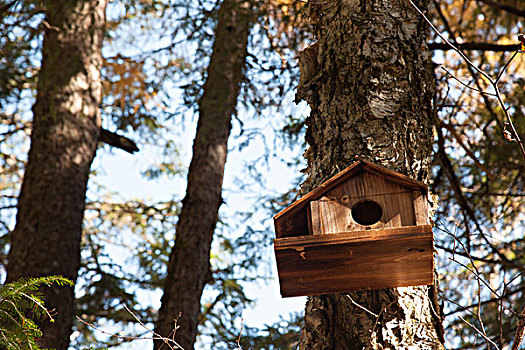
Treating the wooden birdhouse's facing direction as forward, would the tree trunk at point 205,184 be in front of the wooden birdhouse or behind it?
behind

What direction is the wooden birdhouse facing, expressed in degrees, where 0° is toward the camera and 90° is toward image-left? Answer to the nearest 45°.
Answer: approximately 0°

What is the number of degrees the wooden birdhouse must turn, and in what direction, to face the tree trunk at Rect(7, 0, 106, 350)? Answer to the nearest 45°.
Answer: approximately 135° to its right
